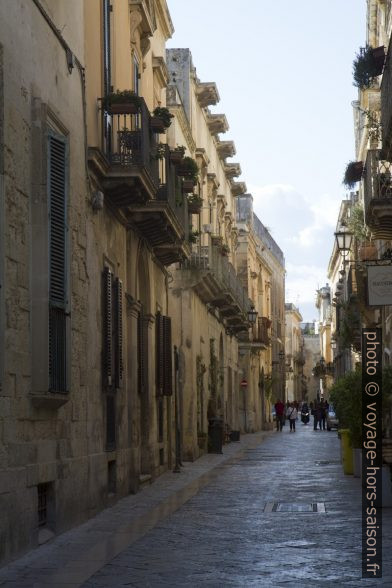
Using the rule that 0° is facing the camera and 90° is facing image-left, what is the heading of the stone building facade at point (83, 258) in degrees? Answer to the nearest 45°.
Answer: approximately 270°

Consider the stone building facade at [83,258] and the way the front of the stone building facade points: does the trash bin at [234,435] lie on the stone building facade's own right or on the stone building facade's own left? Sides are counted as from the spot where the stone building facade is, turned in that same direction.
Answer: on the stone building facade's own left

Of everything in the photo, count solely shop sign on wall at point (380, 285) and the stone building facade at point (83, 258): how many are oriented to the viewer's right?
1
